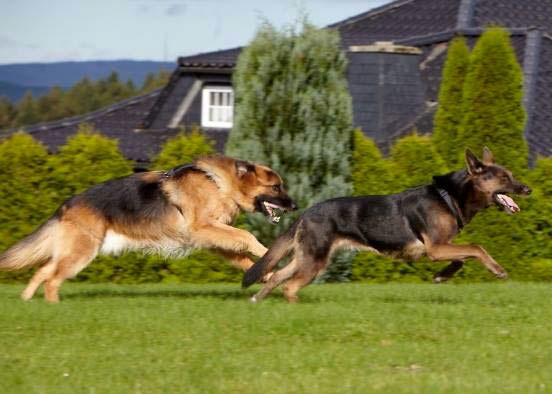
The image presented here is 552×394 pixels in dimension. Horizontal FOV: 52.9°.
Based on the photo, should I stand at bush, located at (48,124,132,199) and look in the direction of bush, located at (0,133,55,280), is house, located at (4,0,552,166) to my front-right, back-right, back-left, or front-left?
back-right

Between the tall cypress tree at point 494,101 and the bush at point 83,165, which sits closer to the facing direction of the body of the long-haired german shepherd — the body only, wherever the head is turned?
the tall cypress tree

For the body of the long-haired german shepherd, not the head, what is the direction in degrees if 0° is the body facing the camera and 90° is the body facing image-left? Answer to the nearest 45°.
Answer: approximately 270°

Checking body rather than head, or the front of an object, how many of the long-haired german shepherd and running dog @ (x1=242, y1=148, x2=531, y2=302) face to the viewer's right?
2

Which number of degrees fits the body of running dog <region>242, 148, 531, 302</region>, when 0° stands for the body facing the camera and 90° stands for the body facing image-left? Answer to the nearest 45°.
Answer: approximately 270°

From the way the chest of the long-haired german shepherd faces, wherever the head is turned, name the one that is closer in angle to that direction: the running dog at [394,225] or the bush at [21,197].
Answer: the running dog

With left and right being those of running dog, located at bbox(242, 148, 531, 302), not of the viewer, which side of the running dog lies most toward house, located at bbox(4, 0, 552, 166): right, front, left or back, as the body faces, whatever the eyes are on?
left

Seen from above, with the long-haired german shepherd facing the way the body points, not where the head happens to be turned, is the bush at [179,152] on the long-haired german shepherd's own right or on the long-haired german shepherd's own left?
on the long-haired german shepherd's own left

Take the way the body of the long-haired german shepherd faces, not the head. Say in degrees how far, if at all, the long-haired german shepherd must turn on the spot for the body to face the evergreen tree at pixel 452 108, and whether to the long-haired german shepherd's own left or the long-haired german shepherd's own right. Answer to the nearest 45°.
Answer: approximately 45° to the long-haired german shepherd's own left

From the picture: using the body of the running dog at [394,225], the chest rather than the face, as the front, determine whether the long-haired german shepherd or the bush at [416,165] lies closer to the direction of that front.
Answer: the bush
